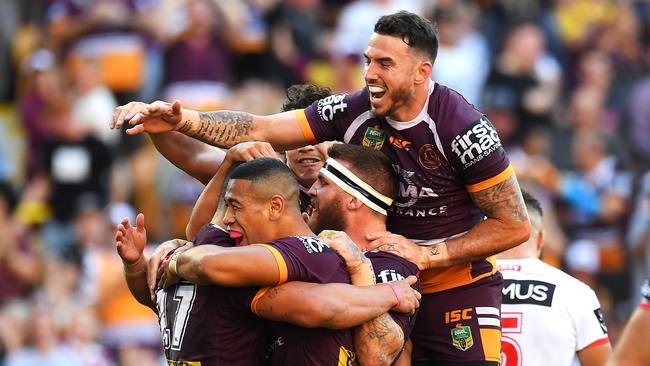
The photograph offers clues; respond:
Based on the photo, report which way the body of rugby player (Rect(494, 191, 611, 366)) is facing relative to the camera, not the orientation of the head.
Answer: away from the camera

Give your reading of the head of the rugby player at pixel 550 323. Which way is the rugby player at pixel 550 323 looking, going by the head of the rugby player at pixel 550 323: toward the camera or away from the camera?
away from the camera

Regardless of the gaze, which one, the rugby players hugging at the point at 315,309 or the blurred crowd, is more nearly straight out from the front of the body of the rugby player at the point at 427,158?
the rugby players hugging

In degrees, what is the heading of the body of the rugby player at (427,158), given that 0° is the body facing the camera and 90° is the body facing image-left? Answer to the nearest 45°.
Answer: approximately 45°

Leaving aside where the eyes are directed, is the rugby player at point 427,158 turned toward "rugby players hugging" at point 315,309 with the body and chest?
yes

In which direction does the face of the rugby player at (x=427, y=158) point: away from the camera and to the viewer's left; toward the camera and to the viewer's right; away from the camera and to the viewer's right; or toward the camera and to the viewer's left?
toward the camera and to the viewer's left

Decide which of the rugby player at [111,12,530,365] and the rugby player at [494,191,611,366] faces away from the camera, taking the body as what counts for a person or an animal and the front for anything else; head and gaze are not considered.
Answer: the rugby player at [494,191,611,366]
